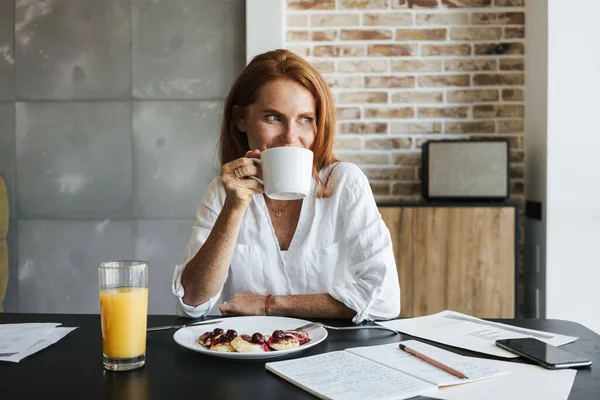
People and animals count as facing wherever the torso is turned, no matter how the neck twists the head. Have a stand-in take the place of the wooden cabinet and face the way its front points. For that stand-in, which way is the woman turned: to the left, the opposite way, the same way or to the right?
the same way

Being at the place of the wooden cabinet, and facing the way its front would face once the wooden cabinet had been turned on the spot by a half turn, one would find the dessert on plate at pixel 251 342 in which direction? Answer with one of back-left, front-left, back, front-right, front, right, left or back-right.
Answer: back

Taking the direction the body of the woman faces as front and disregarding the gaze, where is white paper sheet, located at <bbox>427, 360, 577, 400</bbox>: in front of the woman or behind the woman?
in front

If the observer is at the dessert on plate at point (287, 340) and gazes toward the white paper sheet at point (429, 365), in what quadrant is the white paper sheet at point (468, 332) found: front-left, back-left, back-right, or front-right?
front-left

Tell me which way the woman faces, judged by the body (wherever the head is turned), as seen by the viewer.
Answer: toward the camera

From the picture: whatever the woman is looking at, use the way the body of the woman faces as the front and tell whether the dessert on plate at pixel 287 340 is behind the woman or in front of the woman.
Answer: in front

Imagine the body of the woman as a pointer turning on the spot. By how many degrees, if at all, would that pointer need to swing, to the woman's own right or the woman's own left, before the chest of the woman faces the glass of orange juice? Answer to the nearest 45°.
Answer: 0° — they already face it

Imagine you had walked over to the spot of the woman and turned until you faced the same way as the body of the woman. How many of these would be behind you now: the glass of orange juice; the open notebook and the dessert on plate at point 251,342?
0

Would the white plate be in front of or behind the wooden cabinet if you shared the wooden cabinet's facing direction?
in front

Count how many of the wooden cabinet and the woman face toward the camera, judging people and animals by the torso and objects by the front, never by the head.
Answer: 2

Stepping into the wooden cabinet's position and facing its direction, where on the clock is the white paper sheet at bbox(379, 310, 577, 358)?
The white paper sheet is roughly at 12 o'clock from the wooden cabinet.

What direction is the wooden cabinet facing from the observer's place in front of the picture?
facing the viewer

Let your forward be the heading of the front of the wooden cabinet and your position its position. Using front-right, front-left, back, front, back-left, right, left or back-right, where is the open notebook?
front

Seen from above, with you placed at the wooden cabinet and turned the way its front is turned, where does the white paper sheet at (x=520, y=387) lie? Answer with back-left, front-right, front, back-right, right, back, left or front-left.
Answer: front
